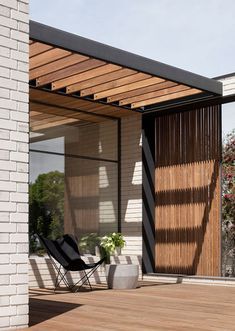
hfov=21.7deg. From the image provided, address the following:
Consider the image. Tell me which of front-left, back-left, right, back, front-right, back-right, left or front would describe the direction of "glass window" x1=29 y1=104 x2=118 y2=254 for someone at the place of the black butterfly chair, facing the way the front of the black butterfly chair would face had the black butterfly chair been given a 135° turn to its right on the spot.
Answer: right

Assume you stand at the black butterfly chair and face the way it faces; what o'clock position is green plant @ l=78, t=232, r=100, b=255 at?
The green plant is roughly at 8 o'clock from the black butterfly chair.

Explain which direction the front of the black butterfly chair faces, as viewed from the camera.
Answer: facing the viewer and to the right of the viewer

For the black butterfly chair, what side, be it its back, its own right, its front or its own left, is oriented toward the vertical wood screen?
left

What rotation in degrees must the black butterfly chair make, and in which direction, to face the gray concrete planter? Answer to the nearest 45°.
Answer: approximately 45° to its left

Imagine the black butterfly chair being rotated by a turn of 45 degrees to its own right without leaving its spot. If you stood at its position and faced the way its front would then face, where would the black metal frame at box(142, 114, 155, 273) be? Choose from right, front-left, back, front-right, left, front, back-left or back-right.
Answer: back-left
